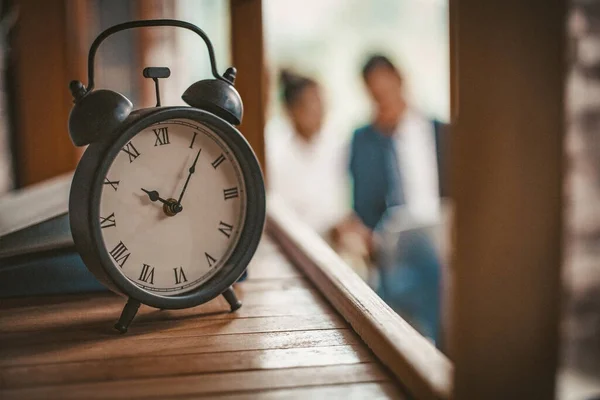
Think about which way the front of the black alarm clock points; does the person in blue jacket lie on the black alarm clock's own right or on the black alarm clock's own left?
on the black alarm clock's own left

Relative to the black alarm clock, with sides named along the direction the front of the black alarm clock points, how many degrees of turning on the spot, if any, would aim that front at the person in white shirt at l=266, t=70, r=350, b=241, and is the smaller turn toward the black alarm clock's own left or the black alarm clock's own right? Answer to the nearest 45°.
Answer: approximately 135° to the black alarm clock's own left

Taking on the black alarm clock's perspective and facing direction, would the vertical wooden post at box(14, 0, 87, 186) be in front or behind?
behind

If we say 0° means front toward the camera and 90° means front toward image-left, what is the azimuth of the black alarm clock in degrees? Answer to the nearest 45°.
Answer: approximately 315°
